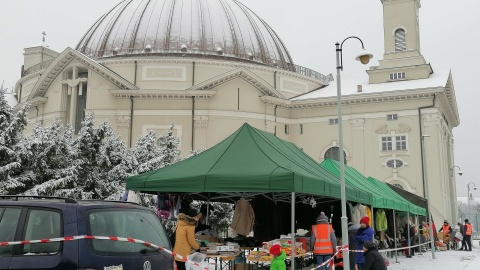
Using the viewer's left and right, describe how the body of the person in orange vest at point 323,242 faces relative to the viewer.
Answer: facing away from the viewer

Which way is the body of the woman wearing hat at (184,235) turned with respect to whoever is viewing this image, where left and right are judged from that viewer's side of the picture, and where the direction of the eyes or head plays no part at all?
facing away from the viewer and to the right of the viewer

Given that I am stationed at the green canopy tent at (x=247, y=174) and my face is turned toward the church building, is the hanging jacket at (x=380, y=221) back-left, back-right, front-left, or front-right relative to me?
front-right

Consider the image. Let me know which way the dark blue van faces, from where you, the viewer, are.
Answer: facing away from the viewer and to the left of the viewer

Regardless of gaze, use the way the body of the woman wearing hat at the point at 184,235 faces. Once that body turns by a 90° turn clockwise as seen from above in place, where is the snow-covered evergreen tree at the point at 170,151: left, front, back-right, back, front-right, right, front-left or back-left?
back-left
